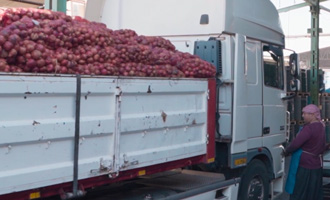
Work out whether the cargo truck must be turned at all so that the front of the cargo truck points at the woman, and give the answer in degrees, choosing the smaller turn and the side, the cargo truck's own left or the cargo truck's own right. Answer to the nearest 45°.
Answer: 0° — it already faces them

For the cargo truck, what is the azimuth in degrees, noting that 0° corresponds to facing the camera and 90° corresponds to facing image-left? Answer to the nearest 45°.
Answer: approximately 225°

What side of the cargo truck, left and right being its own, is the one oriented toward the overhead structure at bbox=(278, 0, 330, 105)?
front
